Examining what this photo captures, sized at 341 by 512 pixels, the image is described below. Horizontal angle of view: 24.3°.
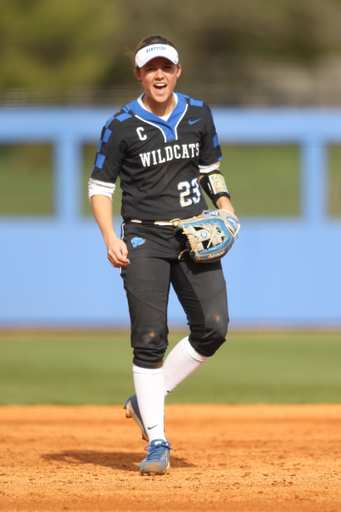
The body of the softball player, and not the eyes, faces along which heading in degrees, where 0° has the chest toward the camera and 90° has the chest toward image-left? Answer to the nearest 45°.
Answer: approximately 0°
